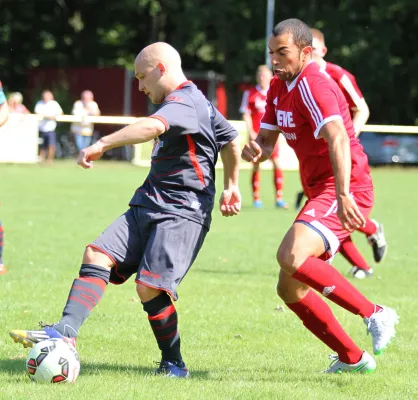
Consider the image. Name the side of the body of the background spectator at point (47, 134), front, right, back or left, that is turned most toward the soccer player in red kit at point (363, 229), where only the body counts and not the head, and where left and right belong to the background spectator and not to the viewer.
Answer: front

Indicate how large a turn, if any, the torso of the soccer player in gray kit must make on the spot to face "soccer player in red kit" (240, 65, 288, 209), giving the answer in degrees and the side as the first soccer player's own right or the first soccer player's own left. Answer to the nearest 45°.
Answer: approximately 90° to the first soccer player's own right

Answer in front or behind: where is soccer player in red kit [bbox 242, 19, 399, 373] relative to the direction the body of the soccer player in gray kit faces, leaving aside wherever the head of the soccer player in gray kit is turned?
behind

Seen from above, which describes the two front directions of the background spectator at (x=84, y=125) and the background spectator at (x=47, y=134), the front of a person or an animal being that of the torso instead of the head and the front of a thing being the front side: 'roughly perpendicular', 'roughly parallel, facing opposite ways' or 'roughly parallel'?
roughly parallel

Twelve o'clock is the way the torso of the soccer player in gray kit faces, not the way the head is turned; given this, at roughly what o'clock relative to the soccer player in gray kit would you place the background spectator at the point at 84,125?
The background spectator is roughly at 3 o'clock from the soccer player in gray kit.

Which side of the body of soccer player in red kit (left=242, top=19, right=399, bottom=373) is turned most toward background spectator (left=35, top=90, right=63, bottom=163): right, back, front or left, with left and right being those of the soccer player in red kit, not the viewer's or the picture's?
right

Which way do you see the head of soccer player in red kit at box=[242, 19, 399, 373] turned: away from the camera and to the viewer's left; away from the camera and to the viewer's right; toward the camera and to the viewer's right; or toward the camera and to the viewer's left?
toward the camera and to the viewer's left

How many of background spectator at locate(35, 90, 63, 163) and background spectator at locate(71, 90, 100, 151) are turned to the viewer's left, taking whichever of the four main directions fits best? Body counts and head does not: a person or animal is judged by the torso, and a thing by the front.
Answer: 0

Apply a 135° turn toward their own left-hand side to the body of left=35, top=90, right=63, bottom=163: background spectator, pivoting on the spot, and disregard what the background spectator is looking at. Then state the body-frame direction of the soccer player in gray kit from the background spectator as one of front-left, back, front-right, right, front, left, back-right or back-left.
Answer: back-right

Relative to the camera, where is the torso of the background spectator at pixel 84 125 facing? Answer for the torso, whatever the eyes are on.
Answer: toward the camera

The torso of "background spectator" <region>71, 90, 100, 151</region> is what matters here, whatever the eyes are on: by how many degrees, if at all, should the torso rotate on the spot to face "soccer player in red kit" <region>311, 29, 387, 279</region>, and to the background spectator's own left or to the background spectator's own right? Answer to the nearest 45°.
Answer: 0° — they already face them

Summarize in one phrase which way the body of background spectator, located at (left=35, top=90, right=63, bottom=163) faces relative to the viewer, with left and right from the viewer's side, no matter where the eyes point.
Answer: facing the viewer

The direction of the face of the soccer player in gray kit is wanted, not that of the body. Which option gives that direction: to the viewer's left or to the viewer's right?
to the viewer's left

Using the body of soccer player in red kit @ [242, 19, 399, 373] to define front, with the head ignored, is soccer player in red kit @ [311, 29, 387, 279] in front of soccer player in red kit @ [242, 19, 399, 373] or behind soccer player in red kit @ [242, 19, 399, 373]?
behind

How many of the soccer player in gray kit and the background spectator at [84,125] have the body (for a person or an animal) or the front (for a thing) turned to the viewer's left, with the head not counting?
1

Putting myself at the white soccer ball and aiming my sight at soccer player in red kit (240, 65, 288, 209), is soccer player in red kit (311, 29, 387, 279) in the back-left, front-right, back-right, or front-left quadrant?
front-right

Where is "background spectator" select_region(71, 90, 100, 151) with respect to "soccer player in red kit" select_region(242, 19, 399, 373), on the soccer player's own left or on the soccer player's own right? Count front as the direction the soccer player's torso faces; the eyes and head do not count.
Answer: on the soccer player's own right

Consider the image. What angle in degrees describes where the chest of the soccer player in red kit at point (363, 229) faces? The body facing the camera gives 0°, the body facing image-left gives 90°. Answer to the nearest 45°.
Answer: approximately 45°
